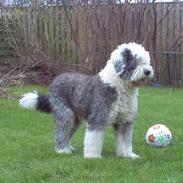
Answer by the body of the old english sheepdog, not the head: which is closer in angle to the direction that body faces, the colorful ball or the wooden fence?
the colorful ball

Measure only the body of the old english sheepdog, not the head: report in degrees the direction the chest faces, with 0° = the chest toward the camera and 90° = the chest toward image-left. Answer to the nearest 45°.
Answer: approximately 315°

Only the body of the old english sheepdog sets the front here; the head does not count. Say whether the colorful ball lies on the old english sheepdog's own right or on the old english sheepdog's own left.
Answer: on the old english sheepdog's own left

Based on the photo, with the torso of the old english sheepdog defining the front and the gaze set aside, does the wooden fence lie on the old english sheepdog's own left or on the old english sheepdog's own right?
on the old english sheepdog's own left
